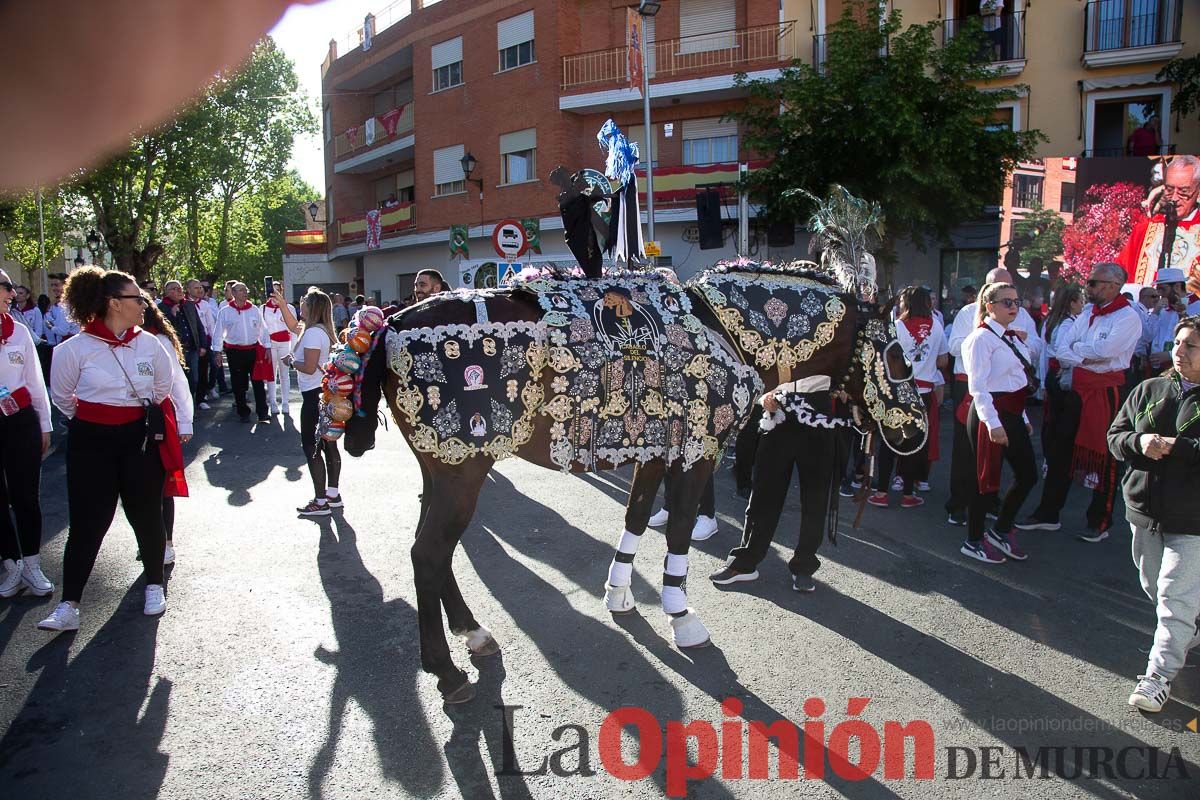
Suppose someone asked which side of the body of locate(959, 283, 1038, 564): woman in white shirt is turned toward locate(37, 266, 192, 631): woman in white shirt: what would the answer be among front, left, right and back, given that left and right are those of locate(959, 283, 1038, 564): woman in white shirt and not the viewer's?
right

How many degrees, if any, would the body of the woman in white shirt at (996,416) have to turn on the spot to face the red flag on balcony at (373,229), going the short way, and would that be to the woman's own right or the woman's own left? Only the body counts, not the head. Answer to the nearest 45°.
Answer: approximately 180°

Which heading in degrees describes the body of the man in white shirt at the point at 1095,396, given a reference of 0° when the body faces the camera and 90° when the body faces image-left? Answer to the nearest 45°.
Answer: approximately 45°

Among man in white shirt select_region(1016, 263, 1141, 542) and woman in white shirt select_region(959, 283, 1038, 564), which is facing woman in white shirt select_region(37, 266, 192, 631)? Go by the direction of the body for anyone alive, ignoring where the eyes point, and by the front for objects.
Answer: the man in white shirt

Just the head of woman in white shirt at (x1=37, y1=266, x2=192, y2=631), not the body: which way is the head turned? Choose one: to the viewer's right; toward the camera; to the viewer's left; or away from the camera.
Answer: to the viewer's right
